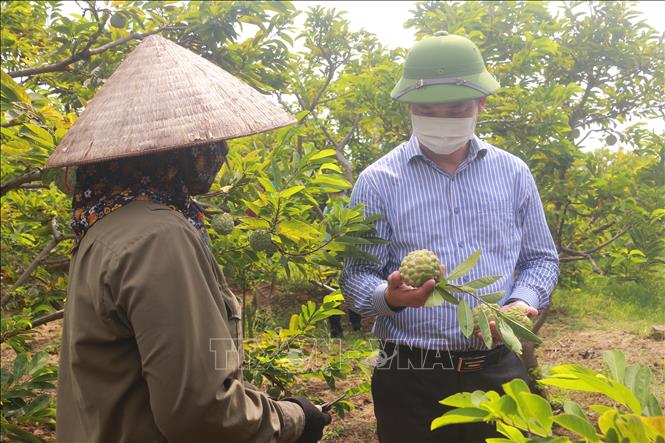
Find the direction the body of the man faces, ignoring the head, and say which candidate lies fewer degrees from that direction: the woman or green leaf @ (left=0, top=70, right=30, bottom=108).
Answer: the woman

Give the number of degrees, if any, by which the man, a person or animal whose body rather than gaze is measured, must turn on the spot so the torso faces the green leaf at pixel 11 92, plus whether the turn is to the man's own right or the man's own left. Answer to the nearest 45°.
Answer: approximately 90° to the man's own right

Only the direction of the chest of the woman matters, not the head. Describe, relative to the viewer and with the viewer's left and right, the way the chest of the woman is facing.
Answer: facing to the right of the viewer

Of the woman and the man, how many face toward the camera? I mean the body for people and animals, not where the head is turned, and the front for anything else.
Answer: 1

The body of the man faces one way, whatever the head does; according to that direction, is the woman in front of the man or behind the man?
in front

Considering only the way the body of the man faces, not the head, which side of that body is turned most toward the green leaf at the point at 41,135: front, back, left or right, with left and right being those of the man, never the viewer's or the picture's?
right

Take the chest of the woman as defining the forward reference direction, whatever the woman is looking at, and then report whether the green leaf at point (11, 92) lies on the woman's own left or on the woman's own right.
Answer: on the woman's own left

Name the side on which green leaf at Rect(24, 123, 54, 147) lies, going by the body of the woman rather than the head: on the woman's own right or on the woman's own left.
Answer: on the woman's own left
